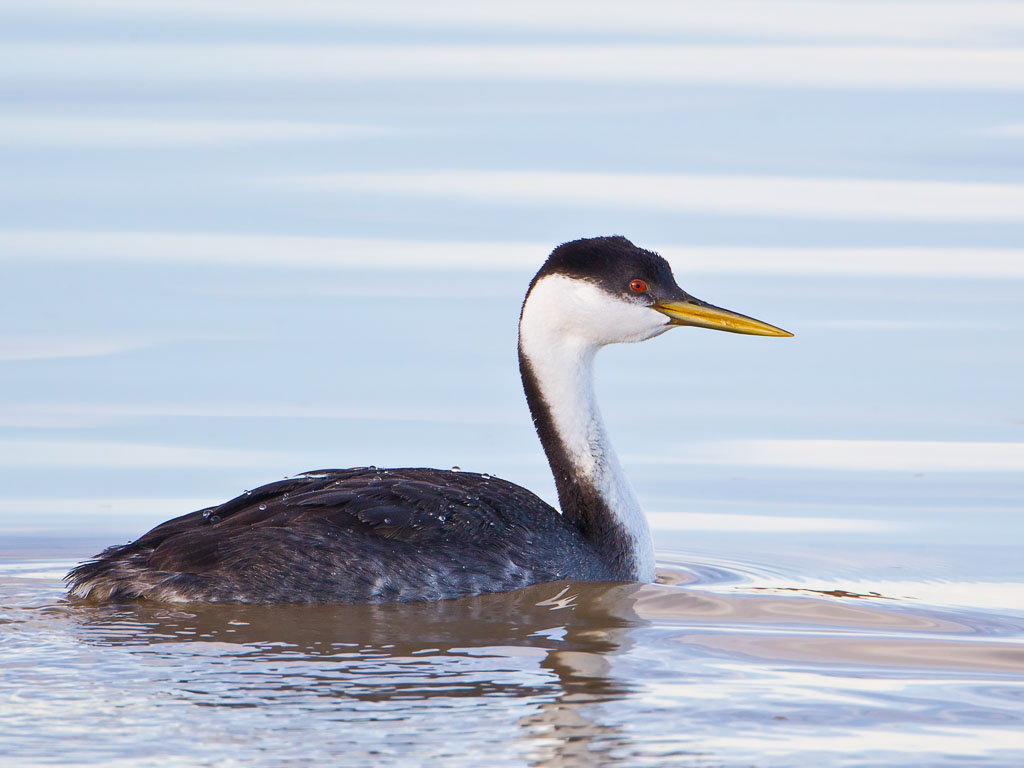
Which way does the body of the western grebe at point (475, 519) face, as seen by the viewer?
to the viewer's right
